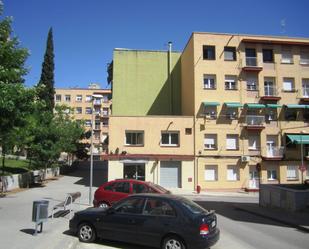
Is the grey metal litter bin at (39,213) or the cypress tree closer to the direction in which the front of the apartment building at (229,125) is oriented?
the grey metal litter bin

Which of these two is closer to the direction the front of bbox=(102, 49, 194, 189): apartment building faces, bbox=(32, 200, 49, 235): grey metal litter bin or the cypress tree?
the grey metal litter bin

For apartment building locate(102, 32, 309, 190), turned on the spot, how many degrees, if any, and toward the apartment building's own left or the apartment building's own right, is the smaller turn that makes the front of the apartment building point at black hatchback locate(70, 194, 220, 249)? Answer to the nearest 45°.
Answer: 0° — it already faces it

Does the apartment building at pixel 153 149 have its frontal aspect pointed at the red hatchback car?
yes

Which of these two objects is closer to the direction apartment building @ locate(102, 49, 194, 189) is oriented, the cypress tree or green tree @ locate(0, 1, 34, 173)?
the green tree
